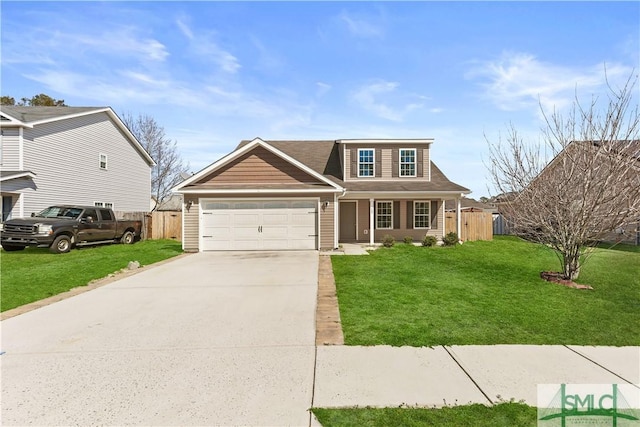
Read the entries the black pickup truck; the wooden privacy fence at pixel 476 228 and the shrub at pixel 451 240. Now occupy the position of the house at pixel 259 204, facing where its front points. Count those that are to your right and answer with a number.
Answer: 1

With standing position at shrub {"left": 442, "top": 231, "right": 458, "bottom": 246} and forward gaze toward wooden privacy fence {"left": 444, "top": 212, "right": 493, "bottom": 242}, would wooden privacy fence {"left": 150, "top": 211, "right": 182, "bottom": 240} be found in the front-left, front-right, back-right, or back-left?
back-left

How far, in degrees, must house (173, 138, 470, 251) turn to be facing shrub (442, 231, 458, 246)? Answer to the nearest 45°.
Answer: approximately 90° to its left

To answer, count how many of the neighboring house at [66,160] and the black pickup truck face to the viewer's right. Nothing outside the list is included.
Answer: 0

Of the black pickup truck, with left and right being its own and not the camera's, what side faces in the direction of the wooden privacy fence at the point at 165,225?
back

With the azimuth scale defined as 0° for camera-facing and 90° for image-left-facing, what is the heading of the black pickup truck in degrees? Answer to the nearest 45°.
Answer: approximately 45°

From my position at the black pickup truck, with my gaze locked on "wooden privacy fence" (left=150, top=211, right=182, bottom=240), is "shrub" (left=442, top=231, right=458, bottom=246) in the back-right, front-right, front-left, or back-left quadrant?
front-right

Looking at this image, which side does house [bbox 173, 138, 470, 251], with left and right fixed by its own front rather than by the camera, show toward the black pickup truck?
right

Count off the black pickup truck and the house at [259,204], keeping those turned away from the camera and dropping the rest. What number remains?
0

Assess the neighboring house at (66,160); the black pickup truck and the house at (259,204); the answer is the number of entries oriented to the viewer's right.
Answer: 0

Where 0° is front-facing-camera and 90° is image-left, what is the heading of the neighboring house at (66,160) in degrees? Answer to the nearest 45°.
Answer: approximately 45°

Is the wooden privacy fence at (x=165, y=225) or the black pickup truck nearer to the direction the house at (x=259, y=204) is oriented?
the black pickup truck

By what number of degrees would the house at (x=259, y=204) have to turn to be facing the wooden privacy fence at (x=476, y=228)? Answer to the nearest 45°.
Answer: approximately 135° to its left

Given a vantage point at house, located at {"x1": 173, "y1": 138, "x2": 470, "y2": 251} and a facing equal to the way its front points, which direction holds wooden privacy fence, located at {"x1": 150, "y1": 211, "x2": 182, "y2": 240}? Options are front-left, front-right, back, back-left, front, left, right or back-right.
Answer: back-right

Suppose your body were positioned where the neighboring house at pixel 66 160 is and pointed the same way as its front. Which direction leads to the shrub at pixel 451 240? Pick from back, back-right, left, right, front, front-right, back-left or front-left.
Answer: left

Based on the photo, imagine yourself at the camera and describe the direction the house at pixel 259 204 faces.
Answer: facing the viewer
